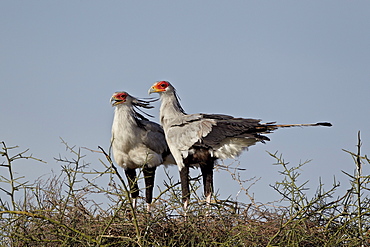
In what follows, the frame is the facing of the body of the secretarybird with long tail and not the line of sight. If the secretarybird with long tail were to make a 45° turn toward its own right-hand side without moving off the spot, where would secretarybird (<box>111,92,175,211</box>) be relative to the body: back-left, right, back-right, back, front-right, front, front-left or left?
front

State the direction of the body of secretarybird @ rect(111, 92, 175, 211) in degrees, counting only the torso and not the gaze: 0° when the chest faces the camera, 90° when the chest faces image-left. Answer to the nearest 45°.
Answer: approximately 45°

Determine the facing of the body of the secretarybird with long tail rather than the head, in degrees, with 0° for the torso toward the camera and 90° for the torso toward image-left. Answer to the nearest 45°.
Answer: approximately 90°
